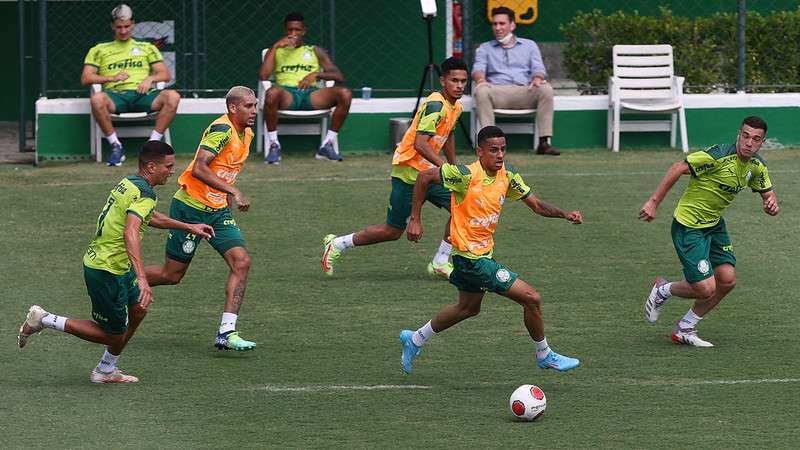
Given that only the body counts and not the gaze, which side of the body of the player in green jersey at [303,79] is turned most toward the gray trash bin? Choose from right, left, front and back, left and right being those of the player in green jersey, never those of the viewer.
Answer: left

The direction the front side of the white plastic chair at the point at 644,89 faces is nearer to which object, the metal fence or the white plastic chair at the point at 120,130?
the white plastic chair

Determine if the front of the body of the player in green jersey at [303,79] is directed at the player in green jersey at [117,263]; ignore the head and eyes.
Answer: yes

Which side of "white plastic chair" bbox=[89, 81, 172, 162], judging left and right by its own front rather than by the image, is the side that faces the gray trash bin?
left

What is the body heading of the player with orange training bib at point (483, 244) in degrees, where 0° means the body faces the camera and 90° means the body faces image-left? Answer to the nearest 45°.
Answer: approximately 315°

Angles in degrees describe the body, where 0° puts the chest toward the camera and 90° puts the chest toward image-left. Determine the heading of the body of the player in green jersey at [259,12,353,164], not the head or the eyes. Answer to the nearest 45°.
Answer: approximately 0°

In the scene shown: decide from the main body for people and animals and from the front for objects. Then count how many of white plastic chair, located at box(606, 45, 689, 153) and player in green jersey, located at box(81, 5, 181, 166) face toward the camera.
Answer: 2
